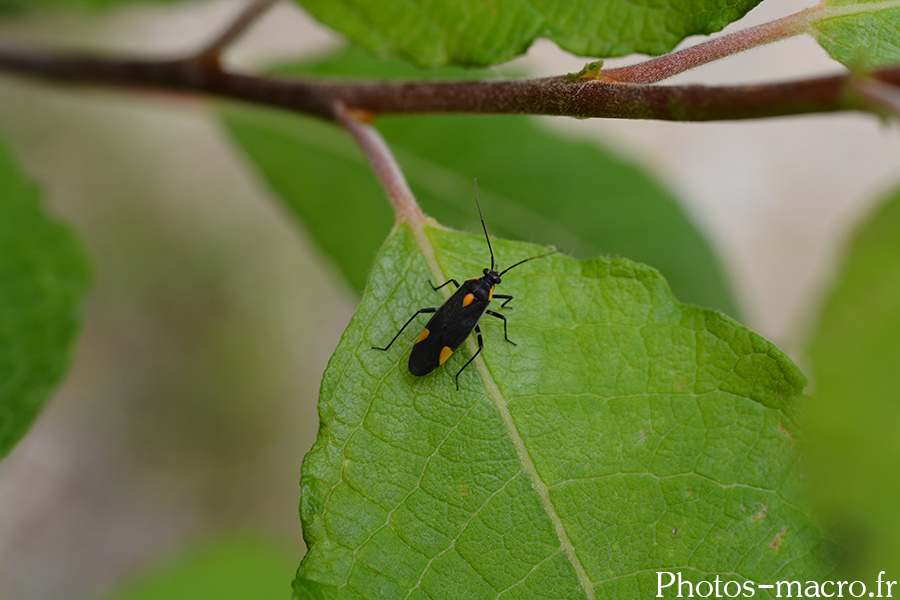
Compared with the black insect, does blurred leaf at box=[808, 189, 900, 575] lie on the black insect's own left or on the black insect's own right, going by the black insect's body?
on the black insect's own right

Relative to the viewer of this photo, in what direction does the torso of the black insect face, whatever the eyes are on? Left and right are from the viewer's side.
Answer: facing away from the viewer and to the right of the viewer

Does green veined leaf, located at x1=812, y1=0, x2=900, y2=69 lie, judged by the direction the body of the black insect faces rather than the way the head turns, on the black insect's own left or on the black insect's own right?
on the black insect's own right
